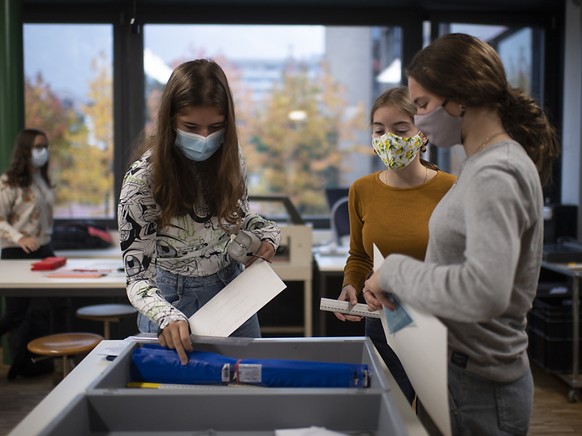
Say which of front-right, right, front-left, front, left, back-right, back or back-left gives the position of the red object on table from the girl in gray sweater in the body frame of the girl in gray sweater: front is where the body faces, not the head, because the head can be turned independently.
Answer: front-right

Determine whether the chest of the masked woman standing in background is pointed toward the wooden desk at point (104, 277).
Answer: yes

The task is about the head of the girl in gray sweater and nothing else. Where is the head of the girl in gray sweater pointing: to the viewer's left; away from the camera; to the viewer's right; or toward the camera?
to the viewer's left

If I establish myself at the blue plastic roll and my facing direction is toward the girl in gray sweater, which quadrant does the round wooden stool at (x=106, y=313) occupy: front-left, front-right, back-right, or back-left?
back-left

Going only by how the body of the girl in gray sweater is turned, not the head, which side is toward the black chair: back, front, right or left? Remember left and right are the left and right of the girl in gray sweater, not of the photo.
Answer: right

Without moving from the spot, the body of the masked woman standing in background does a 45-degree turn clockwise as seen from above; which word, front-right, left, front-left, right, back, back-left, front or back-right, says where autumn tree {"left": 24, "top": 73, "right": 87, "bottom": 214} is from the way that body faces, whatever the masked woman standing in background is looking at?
back

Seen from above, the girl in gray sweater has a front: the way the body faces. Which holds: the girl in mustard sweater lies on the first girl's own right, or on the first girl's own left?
on the first girl's own right

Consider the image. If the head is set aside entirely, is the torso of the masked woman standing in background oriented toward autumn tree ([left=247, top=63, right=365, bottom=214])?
no

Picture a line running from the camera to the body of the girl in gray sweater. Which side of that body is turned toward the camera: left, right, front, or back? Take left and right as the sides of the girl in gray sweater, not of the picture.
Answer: left

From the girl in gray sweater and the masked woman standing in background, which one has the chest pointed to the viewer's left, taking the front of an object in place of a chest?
the girl in gray sweater

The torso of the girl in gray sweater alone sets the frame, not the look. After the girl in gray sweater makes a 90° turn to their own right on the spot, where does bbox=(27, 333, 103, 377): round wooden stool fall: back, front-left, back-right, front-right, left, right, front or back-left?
front-left

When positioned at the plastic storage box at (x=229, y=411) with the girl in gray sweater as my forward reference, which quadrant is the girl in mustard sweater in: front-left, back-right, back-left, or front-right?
front-left

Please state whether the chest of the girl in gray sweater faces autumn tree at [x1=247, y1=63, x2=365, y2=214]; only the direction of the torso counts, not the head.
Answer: no

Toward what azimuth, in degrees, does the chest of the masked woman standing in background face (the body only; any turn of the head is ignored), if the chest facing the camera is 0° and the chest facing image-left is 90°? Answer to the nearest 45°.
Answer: approximately 315°
